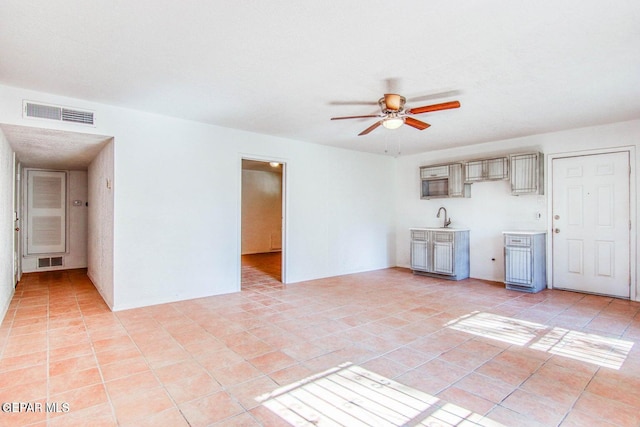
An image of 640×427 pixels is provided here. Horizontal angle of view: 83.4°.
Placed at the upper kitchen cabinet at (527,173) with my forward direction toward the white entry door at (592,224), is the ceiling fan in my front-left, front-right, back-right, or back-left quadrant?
back-right

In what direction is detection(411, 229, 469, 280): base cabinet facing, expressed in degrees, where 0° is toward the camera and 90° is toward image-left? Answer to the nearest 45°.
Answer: approximately 45°

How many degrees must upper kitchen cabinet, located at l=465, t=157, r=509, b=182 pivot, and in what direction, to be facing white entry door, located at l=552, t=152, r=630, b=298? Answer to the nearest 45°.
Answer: approximately 135° to its left

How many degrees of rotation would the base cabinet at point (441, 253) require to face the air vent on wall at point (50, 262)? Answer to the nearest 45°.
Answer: approximately 45° to its right

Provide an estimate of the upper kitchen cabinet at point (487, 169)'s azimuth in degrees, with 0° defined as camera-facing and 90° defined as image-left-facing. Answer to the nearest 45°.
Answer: approximately 45°

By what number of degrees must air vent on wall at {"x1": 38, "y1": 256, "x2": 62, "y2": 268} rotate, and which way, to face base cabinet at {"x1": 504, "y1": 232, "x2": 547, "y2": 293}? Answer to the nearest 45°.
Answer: approximately 45° to its left

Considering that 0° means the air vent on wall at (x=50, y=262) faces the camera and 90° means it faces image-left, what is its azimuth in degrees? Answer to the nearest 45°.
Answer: approximately 0°
